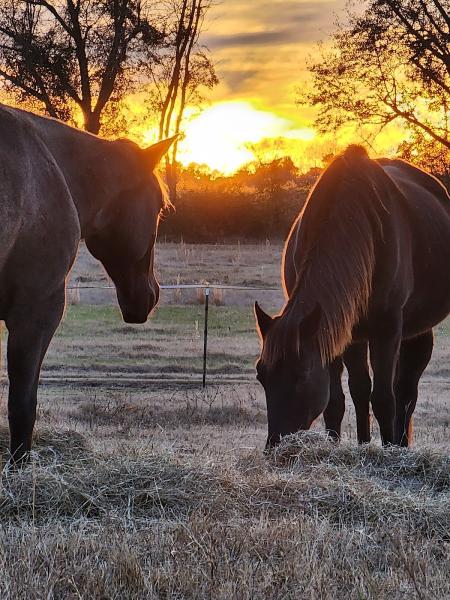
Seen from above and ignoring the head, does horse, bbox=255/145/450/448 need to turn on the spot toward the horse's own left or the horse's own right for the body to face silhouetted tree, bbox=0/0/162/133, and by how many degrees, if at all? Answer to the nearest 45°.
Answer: approximately 90° to the horse's own right

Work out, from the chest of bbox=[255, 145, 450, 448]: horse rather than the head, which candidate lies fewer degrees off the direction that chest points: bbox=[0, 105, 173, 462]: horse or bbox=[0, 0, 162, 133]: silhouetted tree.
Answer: the horse

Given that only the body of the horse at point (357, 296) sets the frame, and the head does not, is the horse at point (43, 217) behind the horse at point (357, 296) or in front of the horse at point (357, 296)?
in front

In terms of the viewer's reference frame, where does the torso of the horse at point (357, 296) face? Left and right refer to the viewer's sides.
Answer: facing the viewer and to the left of the viewer
